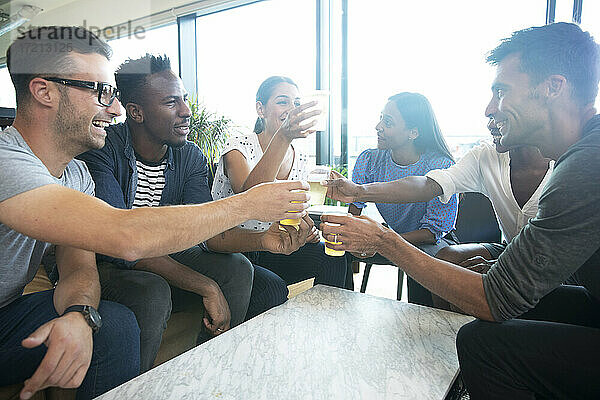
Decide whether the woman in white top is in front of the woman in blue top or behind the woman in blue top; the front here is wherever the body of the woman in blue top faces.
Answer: in front

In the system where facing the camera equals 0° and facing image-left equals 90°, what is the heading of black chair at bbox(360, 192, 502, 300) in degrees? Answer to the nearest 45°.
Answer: approximately 45°

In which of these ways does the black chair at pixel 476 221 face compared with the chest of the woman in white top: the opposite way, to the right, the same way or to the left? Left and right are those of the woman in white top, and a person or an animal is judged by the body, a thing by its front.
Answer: to the right

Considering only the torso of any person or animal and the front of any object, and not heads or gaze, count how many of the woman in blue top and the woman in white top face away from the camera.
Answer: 0

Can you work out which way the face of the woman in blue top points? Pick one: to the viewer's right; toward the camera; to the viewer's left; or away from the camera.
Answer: to the viewer's left

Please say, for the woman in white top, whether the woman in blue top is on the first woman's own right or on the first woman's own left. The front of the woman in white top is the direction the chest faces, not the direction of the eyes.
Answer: on the first woman's own left

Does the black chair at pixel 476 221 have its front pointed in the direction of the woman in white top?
yes

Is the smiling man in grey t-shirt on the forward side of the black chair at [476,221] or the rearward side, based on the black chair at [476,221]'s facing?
on the forward side

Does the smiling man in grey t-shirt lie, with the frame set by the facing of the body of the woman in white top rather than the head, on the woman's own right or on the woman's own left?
on the woman's own right

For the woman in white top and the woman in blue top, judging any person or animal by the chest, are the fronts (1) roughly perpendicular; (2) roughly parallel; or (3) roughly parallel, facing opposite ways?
roughly perpendicular

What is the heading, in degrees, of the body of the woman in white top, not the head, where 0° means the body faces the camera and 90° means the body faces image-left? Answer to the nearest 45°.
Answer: approximately 315°
